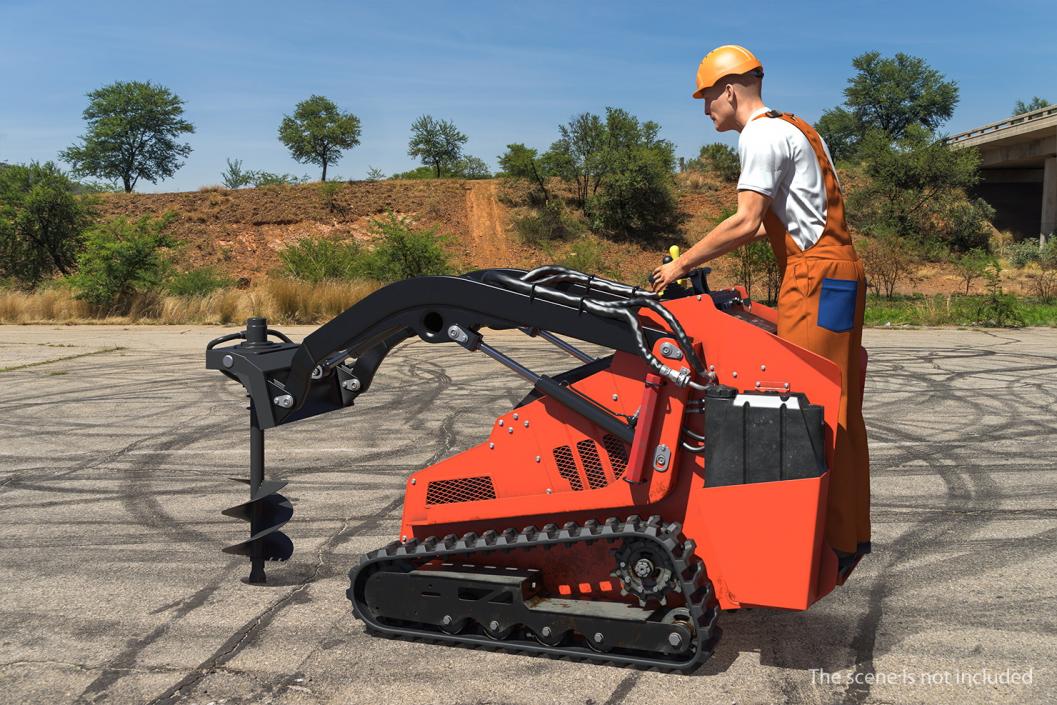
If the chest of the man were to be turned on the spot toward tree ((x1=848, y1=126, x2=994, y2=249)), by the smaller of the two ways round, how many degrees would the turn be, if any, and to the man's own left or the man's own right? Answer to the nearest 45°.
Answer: approximately 90° to the man's own right

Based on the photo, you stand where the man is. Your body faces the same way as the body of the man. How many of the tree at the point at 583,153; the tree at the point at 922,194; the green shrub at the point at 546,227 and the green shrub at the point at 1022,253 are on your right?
4

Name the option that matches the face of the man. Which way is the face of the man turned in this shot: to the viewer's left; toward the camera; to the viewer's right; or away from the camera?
to the viewer's left

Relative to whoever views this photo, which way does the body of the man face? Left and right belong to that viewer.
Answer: facing to the left of the viewer

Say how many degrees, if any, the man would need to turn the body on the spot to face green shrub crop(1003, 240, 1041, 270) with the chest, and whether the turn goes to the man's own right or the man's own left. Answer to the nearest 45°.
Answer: approximately 90° to the man's own right

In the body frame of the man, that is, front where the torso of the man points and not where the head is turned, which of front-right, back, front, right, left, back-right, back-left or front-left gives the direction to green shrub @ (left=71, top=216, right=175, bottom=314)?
front-right

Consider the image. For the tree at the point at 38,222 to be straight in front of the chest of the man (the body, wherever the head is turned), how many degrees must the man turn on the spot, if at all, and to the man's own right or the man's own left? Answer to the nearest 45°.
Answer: approximately 45° to the man's own right

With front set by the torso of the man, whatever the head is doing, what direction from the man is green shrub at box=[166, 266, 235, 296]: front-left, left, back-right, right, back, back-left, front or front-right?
front-right

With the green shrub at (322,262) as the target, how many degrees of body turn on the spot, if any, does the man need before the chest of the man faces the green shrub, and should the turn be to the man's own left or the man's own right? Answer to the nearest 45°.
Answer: approximately 45° to the man's own right

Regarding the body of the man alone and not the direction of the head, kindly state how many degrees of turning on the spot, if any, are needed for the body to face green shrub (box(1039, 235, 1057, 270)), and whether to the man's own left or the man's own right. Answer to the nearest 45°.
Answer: approximately 90° to the man's own right
